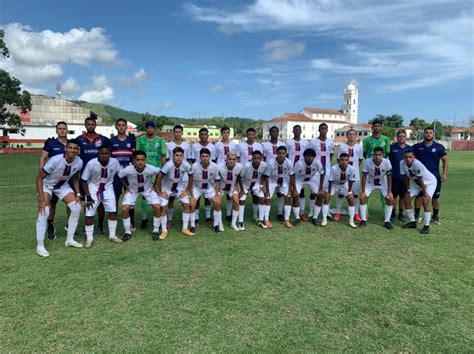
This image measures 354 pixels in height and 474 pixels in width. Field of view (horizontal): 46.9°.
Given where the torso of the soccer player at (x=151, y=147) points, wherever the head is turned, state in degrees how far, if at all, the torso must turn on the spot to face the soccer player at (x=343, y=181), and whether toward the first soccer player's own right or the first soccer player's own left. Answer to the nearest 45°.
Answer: approximately 90° to the first soccer player's own left

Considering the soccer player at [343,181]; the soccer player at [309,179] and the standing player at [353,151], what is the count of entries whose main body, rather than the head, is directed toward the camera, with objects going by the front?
3

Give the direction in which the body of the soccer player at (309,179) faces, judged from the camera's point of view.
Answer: toward the camera

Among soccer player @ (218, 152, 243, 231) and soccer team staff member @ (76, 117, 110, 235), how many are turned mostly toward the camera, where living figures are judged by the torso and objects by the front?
2

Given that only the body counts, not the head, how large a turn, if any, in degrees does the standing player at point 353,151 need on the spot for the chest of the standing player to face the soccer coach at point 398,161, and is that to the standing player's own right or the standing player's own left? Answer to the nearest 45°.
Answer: approximately 90° to the standing player's own left

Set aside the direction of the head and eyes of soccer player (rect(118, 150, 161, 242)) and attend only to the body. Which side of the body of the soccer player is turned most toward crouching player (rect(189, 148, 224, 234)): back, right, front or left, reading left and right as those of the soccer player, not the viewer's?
left

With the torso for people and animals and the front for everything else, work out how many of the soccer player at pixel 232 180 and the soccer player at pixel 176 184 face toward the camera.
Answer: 2

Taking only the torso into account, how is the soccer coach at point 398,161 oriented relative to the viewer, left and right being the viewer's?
facing the viewer

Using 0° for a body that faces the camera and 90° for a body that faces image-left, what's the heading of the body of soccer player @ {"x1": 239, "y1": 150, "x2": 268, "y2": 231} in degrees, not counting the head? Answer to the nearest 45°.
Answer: approximately 0°

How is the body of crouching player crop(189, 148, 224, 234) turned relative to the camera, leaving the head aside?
toward the camera

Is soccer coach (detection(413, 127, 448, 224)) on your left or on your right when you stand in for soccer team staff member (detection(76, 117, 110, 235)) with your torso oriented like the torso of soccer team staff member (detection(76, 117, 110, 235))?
on your left

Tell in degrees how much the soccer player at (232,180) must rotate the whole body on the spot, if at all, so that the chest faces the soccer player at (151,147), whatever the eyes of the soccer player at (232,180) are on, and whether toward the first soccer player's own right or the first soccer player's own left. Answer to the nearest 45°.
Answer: approximately 90° to the first soccer player's own right

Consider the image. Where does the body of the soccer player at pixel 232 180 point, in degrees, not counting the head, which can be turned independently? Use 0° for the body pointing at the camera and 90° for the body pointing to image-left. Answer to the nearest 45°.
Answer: approximately 0°

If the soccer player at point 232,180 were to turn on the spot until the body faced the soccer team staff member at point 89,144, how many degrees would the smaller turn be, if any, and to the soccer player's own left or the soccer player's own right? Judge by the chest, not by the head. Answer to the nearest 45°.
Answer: approximately 90° to the soccer player's own right

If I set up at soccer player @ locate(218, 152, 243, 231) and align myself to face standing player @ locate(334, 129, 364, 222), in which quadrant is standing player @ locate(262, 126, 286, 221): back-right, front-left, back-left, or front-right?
front-left

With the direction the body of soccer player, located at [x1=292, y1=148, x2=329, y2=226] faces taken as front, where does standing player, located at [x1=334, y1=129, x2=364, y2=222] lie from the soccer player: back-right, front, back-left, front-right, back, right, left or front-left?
back-left

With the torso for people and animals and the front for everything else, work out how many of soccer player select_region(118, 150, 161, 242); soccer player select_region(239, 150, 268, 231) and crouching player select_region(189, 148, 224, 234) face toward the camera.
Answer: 3

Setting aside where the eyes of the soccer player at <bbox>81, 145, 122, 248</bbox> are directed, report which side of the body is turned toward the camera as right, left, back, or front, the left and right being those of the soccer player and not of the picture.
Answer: front

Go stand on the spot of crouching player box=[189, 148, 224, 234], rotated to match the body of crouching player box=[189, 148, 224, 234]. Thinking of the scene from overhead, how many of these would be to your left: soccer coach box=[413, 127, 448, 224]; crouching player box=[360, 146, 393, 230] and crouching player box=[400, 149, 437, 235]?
3
